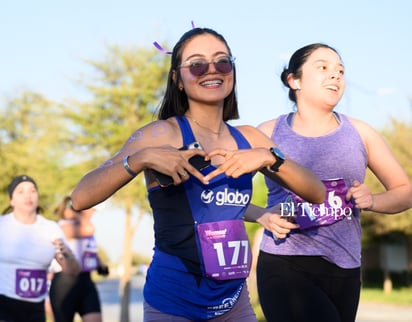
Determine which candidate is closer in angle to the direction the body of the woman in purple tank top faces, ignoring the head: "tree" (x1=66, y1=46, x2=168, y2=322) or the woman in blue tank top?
the woman in blue tank top

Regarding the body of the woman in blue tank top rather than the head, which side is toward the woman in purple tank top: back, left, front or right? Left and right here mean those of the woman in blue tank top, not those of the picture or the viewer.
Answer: left

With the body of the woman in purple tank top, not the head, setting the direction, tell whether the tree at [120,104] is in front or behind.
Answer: behind

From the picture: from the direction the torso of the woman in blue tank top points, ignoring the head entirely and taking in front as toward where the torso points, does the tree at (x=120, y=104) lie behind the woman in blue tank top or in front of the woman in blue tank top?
behind
